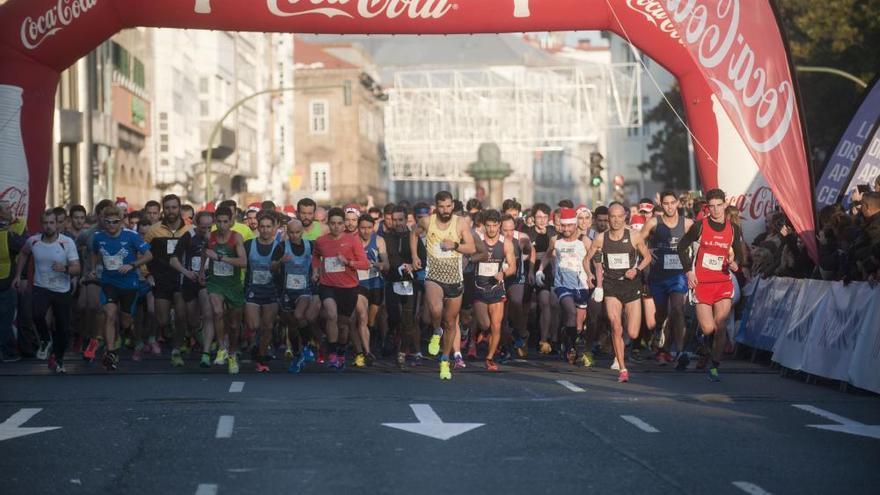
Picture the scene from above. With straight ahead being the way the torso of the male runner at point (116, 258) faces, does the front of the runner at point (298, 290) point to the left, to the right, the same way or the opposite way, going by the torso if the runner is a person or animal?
the same way

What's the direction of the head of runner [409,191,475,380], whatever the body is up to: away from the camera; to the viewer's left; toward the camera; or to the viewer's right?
toward the camera

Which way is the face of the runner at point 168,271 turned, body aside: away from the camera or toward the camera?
toward the camera

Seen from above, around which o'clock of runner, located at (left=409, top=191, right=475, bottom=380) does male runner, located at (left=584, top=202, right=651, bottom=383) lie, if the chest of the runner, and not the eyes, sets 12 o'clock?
The male runner is roughly at 9 o'clock from the runner.

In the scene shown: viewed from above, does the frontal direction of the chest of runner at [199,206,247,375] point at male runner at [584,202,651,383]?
no

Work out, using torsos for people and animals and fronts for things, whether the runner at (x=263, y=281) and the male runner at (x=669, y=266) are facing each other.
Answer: no

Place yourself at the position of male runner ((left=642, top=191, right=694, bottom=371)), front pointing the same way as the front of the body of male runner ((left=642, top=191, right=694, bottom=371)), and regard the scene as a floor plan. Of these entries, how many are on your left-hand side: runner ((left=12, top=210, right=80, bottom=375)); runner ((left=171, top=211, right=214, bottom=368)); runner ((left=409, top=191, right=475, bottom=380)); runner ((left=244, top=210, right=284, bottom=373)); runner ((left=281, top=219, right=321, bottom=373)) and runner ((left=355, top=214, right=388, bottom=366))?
0

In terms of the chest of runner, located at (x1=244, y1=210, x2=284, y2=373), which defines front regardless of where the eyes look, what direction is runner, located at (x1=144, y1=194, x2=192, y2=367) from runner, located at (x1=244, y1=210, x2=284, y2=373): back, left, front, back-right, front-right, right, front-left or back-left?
back-right

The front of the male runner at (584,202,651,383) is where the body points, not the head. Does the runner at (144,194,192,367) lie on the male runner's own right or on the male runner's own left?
on the male runner's own right

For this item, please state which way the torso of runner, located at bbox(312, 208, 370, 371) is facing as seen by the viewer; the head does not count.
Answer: toward the camera

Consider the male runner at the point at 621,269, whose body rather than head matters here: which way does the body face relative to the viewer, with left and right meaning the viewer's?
facing the viewer

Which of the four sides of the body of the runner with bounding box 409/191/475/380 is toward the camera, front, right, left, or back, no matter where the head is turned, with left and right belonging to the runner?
front

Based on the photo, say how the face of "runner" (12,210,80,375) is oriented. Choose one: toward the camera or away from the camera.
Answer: toward the camera

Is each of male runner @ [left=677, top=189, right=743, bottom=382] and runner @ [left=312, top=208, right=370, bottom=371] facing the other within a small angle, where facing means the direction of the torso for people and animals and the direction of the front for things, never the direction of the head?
no

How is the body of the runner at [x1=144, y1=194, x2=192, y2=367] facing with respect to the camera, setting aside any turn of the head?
toward the camera
